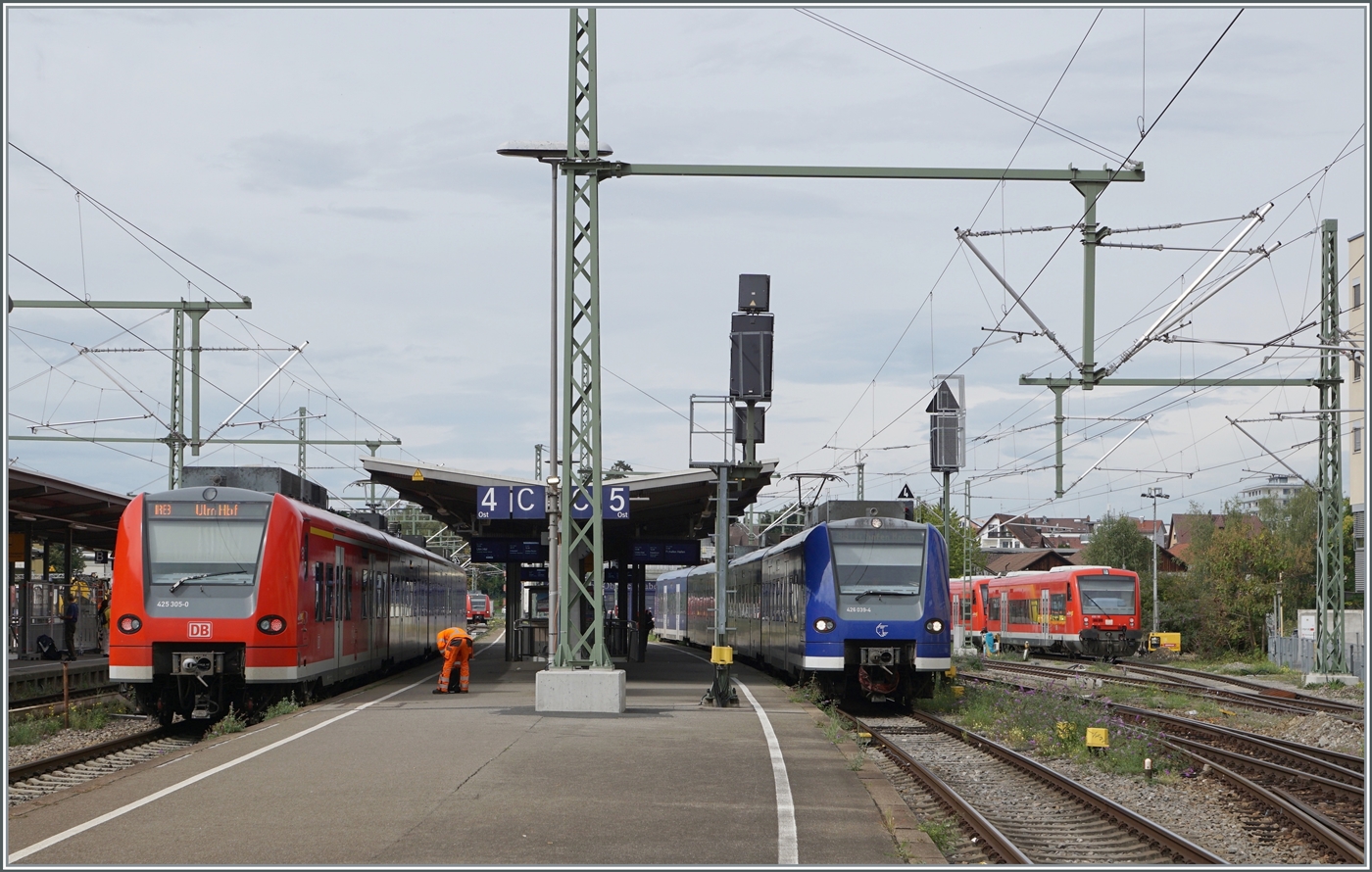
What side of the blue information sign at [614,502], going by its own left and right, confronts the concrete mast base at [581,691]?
front

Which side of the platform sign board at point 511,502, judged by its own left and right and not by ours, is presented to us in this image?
front

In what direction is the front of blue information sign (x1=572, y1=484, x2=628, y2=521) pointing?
toward the camera

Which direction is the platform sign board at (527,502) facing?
toward the camera

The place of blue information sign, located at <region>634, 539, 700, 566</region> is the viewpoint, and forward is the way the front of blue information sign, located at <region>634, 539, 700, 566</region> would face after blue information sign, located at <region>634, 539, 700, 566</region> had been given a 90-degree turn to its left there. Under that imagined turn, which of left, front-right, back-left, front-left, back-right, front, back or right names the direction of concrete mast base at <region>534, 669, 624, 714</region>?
right

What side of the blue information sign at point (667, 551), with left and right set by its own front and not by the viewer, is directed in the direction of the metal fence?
left

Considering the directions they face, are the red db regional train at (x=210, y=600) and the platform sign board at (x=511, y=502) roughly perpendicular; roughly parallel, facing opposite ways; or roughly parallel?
roughly parallel

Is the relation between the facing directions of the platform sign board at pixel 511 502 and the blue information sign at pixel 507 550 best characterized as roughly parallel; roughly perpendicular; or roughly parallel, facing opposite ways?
roughly parallel

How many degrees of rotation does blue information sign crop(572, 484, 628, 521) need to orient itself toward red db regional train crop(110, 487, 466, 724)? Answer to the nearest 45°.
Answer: approximately 45° to its right

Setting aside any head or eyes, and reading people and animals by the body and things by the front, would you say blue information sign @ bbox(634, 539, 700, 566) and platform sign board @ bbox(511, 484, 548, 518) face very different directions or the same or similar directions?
same or similar directions

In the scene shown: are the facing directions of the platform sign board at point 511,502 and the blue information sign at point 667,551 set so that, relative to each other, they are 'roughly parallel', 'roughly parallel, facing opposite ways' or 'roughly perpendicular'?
roughly parallel

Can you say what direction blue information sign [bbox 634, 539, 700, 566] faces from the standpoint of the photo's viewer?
facing the viewer

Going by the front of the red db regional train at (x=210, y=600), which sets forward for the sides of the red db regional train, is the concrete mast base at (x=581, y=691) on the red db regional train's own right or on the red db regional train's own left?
on the red db regional train's own left

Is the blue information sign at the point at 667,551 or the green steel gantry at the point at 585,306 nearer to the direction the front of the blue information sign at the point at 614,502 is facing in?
the green steel gantry

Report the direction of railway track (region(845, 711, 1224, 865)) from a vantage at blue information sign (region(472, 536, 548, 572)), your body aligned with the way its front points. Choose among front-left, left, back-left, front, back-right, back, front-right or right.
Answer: front
